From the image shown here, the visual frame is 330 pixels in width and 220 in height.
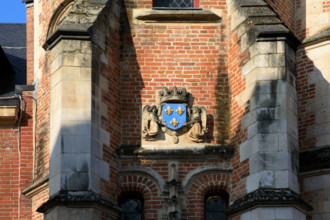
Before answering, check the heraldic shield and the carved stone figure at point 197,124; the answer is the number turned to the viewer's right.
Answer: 0

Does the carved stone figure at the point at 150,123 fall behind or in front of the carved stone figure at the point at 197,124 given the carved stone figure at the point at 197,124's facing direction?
in front

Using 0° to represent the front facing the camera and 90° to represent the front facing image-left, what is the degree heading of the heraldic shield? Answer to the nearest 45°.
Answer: approximately 0°

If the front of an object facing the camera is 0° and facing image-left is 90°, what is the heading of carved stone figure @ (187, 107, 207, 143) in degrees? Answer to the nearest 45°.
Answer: approximately 45°
